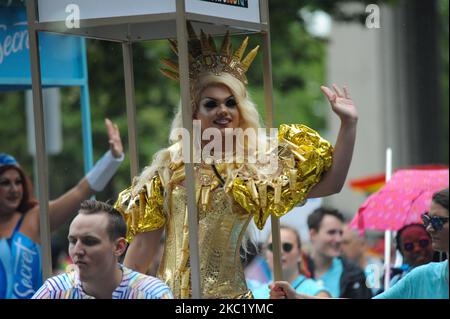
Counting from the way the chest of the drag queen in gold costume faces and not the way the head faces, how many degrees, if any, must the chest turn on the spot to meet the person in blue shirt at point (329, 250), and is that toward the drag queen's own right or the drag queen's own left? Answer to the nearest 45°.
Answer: approximately 180°

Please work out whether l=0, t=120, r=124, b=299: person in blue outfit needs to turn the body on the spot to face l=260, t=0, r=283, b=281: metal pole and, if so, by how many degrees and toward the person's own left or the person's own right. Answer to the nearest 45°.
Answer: approximately 90° to the person's own left

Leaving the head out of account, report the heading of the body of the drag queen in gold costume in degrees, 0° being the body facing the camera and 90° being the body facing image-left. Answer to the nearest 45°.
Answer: approximately 0°

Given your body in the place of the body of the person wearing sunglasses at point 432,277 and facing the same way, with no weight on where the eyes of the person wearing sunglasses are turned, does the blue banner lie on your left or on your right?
on your right

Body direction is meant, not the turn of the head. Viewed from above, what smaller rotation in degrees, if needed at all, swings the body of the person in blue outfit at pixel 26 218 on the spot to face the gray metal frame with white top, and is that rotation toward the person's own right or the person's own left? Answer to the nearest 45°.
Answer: approximately 45° to the person's own left
